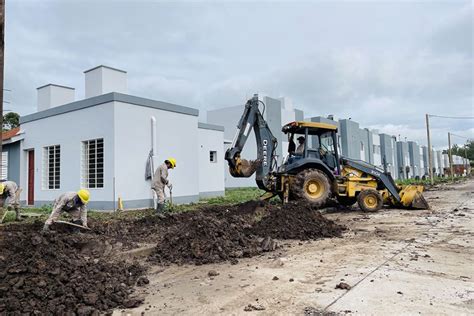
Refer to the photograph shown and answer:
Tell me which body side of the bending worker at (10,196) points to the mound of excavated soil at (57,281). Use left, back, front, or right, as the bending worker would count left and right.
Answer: left

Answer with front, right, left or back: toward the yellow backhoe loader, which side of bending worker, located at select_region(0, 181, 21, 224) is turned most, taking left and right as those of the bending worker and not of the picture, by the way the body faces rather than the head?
back

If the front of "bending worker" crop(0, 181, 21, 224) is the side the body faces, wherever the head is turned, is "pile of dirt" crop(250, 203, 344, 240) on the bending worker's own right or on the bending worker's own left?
on the bending worker's own left

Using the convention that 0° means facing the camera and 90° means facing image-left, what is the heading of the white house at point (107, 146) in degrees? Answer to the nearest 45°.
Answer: approximately 45°

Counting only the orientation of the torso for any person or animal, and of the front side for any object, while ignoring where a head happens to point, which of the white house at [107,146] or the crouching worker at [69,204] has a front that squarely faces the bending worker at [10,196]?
the white house

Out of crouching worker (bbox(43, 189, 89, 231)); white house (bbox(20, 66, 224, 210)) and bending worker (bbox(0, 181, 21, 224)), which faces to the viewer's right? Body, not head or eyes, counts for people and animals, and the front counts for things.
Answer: crouching worker (bbox(43, 189, 89, 231))

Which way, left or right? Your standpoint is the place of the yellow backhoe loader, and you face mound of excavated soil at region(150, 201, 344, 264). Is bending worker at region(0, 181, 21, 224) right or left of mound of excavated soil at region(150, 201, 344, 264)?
right

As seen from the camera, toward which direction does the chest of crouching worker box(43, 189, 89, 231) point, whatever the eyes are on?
to the viewer's right

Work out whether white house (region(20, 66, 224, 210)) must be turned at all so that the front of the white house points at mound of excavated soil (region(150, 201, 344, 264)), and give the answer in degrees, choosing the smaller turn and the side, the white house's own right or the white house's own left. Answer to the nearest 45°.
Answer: approximately 45° to the white house's own left

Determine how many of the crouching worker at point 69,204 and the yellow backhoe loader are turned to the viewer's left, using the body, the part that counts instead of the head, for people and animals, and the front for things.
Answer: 0

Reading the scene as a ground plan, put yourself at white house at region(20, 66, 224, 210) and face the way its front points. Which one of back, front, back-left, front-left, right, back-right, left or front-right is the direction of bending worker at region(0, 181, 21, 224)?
front

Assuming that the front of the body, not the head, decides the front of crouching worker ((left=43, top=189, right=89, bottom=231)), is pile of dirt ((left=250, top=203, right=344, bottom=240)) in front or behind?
in front

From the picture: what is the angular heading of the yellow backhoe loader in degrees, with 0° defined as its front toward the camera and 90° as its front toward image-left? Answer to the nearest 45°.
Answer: approximately 270°
